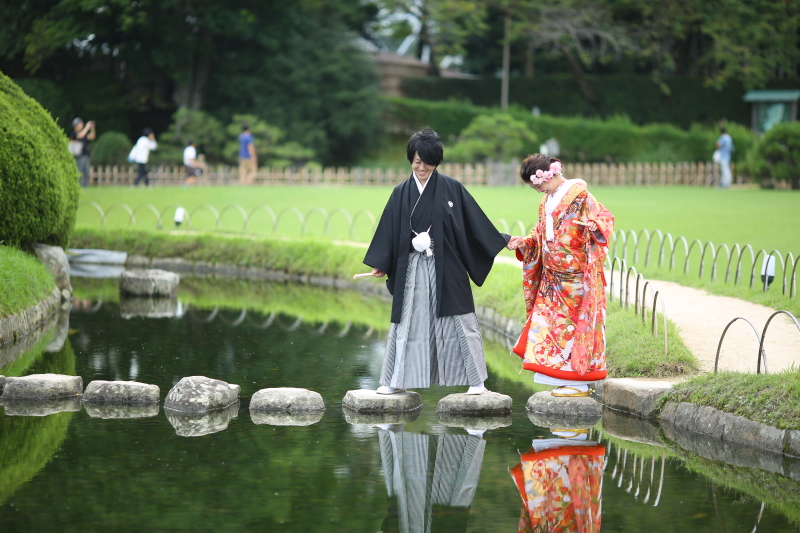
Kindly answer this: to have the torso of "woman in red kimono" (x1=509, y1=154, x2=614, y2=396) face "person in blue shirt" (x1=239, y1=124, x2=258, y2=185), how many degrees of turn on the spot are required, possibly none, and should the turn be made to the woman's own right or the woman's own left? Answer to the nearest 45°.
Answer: approximately 90° to the woman's own right

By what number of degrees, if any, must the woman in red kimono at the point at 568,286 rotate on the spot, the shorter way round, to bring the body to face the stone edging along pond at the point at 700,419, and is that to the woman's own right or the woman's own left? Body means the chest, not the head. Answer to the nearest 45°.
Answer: approximately 90° to the woman's own left

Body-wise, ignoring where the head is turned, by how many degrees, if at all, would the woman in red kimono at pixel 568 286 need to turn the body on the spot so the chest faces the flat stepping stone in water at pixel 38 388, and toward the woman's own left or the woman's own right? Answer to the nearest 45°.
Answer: approximately 45° to the woman's own right

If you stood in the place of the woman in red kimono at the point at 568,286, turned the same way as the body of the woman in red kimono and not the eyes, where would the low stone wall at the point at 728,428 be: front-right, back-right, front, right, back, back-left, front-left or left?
left

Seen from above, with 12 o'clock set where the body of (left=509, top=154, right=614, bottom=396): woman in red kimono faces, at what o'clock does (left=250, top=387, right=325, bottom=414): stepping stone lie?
The stepping stone is roughly at 1 o'clock from the woman in red kimono.

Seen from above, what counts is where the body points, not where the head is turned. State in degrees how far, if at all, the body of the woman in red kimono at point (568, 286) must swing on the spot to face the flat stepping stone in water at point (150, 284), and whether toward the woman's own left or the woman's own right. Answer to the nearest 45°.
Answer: approximately 90° to the woman's own right

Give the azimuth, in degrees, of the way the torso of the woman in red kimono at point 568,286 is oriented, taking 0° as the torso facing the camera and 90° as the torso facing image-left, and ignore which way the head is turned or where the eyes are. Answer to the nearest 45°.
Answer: approximately 45°

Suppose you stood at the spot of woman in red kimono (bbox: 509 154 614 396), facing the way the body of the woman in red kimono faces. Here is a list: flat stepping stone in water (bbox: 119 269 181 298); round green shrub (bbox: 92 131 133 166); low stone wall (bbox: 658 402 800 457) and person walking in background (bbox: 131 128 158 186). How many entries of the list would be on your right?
3
